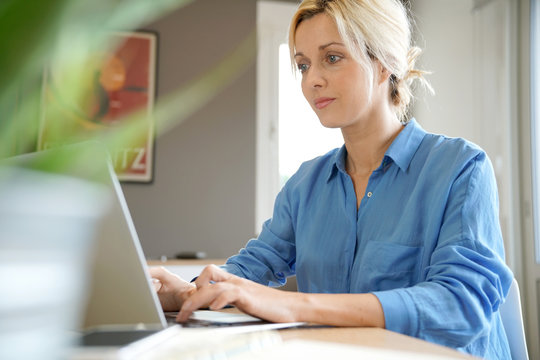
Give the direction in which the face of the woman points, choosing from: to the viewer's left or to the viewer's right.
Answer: to the viewer's left

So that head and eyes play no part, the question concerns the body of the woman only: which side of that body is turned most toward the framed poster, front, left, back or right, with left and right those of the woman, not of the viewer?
right

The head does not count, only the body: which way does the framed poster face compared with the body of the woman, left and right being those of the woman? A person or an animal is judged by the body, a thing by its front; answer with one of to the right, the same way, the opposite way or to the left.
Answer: to the left

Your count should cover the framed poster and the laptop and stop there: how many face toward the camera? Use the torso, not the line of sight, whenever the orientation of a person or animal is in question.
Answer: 1

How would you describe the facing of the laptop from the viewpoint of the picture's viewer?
facing away from the viewer and to the right of the viewer

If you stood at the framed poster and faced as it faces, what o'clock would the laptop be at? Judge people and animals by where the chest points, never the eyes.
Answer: The laptop is roughly at 12 o'clock from the framed poster.

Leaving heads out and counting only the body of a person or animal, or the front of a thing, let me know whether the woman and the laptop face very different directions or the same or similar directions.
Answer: very different directions

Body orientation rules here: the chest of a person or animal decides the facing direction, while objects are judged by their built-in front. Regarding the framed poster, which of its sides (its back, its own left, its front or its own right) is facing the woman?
front

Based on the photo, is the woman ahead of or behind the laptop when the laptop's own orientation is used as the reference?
ahead

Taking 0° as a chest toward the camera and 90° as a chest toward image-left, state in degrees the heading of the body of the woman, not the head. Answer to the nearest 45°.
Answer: approximately 45°

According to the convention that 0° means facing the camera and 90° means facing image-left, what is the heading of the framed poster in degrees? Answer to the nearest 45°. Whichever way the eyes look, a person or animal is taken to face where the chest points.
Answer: approximately 0°

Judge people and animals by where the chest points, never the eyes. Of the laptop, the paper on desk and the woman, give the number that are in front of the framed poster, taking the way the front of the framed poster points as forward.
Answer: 3
